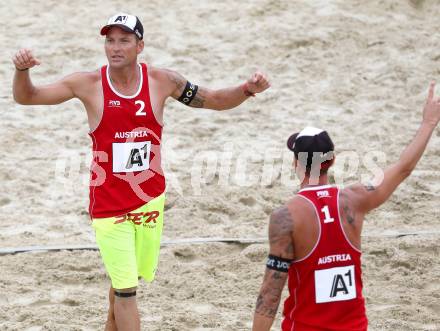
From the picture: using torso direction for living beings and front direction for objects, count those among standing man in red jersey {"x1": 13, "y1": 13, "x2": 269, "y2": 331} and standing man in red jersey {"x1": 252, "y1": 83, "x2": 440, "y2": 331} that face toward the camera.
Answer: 1

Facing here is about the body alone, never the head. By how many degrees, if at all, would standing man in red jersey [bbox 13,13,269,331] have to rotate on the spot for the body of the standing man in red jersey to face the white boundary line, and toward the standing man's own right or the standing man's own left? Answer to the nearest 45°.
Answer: approximately 180°

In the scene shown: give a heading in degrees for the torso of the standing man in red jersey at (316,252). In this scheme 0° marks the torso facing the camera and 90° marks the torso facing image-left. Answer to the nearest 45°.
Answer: approximately 180°

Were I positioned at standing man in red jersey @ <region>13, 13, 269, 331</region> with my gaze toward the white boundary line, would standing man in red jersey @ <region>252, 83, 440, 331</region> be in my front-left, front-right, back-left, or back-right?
back-right

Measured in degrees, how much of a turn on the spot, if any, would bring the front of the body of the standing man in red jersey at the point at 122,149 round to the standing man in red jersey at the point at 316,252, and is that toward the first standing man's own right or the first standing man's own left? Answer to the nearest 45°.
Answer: approximately 45° to the first standing man's own left

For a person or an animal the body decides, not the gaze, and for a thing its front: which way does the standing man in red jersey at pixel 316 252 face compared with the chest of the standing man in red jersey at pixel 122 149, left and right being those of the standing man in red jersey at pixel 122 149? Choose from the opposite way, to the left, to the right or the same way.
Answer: the opposite way

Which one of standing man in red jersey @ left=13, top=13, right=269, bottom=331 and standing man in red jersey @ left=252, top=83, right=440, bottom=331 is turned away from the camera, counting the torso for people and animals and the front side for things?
standing man in red jersey @ left=252, top=83, right=440, bottom=331

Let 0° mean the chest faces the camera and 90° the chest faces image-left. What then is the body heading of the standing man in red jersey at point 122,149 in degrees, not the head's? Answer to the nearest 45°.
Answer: approximately 0°
